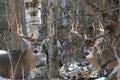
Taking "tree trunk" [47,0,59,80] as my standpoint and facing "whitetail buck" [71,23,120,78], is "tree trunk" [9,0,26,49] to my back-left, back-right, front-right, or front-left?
back-left

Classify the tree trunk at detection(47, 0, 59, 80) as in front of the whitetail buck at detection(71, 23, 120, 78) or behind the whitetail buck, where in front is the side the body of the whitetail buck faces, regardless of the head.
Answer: in front

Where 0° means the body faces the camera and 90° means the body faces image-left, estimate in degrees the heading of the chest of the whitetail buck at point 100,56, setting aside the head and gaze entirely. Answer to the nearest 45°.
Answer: approximately 45°

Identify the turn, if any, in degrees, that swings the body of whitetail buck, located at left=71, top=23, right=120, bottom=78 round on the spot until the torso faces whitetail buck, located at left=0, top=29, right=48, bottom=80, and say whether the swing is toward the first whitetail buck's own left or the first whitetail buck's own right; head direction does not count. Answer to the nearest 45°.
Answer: approximately 45° to the first whitetail buck's own right
